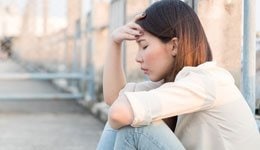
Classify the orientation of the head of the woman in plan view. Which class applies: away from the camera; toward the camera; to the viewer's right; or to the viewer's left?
to the viewer's left

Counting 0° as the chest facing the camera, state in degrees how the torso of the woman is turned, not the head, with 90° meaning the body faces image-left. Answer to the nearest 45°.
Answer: approximately 90°

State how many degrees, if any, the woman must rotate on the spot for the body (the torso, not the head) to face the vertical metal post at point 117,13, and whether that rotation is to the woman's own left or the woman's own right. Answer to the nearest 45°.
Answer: approximately 90° to the woman's own right

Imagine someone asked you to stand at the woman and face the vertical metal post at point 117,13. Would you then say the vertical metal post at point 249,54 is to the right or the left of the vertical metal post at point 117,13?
right

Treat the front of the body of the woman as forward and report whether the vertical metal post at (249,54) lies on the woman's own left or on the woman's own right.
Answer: on the woman's own right

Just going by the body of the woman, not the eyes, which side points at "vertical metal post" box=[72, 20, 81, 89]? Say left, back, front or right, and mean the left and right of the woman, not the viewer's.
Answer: right

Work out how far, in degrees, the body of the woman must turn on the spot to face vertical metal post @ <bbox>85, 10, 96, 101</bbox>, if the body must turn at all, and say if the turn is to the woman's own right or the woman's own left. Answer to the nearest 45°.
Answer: approximately 90° to the woman's own right
